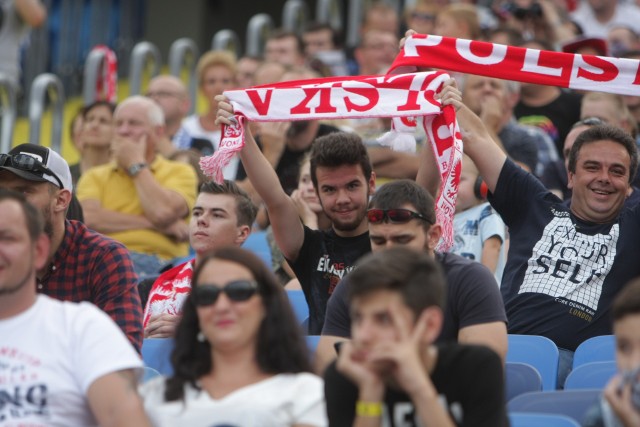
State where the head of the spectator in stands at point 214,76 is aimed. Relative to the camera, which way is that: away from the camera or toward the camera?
toward the camera

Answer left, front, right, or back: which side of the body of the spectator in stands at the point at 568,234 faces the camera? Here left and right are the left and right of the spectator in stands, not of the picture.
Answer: front

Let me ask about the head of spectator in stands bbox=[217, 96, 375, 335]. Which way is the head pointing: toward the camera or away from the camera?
toward the camera

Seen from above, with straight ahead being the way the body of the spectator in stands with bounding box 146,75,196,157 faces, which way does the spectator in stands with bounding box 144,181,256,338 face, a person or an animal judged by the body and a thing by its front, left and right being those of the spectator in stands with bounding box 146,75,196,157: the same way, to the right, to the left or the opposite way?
the same way

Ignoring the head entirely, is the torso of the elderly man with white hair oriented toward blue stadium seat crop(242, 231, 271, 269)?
no

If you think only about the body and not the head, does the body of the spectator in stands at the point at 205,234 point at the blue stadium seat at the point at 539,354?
no

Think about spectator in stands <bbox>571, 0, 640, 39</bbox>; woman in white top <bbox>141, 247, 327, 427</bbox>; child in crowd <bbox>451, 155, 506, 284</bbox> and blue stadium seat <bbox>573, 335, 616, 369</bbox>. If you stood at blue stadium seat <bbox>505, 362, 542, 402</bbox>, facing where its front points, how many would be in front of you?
1

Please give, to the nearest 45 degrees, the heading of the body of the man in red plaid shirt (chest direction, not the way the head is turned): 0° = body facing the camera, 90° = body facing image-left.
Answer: approximately 45°

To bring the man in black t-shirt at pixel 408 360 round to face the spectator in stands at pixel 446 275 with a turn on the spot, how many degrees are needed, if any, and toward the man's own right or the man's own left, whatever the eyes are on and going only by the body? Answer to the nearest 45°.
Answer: approximately 135° to the man's own right

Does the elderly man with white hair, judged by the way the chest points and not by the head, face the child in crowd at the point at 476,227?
no

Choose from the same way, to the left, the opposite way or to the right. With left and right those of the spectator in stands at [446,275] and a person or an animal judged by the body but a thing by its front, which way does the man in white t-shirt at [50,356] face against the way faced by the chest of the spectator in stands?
the same way

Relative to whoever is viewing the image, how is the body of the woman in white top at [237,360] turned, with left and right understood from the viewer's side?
facing the viewer

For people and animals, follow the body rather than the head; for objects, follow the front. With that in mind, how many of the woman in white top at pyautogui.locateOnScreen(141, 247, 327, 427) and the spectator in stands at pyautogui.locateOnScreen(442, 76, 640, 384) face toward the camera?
2

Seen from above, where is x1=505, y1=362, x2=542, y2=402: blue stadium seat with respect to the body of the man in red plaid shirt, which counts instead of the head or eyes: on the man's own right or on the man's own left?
on the man's own left

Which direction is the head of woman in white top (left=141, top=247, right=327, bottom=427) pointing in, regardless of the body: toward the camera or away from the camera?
toward the camera

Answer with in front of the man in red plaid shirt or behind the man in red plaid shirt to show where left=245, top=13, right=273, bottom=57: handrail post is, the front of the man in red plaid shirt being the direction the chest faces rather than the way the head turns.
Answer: behind

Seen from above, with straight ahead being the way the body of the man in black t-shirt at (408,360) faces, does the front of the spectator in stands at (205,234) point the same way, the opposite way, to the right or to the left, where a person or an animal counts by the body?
the same way

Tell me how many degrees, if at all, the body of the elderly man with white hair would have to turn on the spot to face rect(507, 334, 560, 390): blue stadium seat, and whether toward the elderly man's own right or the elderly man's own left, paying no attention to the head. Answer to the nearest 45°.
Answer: approximately 90° to the elderly man's own left
